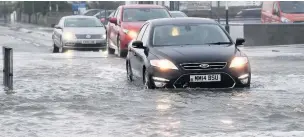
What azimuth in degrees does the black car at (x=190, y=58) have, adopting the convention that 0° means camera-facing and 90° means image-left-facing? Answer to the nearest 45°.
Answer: approximately 0°

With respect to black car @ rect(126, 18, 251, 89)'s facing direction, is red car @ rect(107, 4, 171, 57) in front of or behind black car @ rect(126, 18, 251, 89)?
behind

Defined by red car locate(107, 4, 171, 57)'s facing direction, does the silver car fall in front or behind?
behind

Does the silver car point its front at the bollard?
yes

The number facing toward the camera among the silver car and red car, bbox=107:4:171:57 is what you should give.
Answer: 2

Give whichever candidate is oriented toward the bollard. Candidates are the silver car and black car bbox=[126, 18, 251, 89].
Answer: the silver car

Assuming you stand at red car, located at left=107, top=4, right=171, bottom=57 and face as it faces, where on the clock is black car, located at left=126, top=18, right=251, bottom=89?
The black car is roughly at 12 o'clock from the red car.
